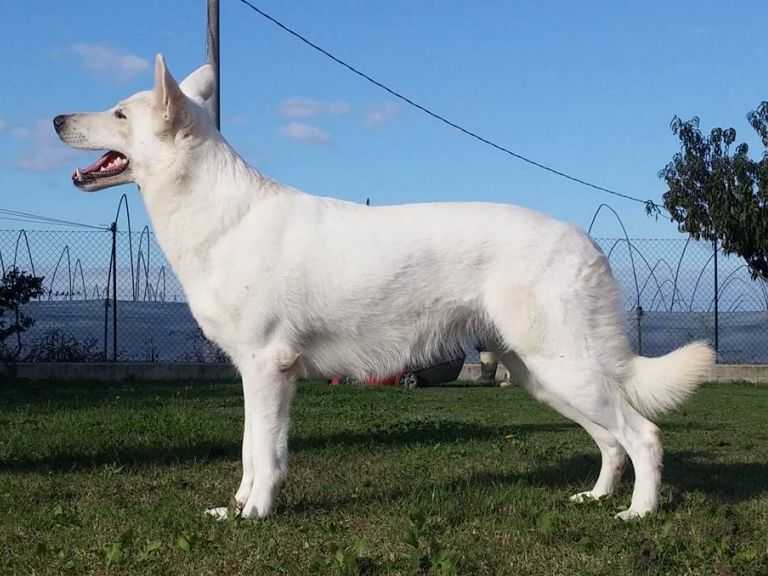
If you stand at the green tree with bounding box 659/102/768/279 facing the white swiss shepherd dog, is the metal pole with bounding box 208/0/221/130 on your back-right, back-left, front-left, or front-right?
front-right

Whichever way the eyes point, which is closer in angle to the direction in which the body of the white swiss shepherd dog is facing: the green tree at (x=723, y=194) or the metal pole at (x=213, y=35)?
the metal pole

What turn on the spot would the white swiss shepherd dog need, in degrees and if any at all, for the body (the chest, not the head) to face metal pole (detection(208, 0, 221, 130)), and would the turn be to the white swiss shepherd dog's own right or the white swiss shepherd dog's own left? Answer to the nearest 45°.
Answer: approximately 90° to the white swiss shepherd dog's own right

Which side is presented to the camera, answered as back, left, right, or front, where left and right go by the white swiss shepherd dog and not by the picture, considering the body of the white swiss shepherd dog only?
left

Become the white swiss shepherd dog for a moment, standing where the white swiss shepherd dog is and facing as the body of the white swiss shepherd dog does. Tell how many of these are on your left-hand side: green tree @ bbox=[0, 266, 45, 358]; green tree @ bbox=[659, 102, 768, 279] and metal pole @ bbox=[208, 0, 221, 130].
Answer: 0

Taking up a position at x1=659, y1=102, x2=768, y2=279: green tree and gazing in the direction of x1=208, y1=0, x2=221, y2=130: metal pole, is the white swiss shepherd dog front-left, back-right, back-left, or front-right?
front-left

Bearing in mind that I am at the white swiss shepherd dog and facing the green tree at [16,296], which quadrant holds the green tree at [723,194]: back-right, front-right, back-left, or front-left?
front-right

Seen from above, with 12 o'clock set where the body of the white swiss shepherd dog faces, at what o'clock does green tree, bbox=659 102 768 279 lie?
The green tree is roughly at 4 o'clock from the white swiss shepherd dog.

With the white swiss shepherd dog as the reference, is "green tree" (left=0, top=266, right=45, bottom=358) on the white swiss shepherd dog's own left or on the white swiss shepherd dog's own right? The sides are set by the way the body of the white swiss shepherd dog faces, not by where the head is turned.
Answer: on the white swiss shepherd dog's own right
